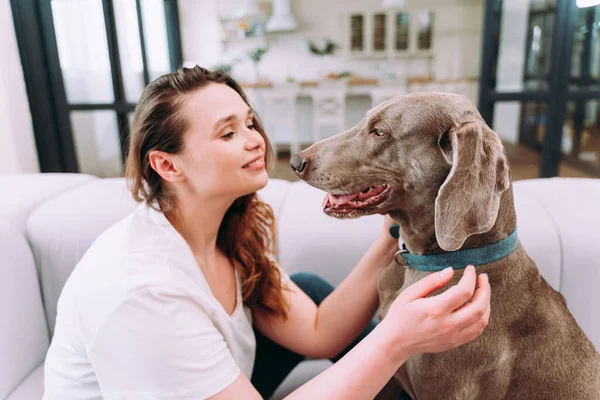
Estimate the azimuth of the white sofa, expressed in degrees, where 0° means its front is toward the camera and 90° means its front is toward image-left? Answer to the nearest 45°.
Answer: approximately 0°

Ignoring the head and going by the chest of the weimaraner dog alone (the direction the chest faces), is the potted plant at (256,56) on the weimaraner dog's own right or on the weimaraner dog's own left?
on the weimaraner dog's own right

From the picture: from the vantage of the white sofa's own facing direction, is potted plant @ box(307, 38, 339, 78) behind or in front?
behind

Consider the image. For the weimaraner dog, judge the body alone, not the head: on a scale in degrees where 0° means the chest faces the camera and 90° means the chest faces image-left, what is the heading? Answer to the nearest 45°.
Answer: approximately 90°

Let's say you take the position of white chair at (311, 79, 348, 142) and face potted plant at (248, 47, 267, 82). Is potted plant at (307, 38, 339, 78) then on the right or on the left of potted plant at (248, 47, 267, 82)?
right

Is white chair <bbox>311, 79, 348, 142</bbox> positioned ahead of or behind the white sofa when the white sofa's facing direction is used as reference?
behind

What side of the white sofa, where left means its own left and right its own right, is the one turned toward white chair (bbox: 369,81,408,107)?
back

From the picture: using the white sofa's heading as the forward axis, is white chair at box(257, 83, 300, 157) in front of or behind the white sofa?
behind

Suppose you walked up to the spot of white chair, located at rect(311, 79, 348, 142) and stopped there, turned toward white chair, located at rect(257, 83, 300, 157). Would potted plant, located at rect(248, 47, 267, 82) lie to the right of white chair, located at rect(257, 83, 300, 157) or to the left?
right

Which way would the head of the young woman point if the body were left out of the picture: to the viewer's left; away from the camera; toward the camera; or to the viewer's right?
to the viewer's right
